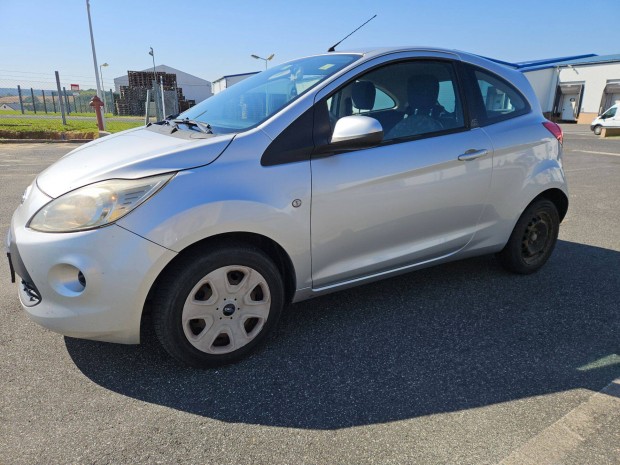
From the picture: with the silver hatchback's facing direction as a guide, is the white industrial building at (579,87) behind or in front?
behind

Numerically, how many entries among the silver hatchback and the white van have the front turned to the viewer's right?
0

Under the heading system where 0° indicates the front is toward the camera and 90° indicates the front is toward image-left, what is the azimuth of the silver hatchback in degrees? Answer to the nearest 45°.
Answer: approximately 45°

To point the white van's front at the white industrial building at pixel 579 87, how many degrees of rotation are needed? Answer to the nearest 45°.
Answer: approximately 90° to its right

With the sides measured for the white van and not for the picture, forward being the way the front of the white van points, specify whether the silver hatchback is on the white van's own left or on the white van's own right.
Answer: on the white van's own left

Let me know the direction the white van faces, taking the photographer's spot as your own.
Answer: facing to the left of the viewer

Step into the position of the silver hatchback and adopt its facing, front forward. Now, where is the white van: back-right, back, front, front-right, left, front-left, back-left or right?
back
